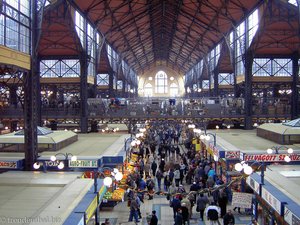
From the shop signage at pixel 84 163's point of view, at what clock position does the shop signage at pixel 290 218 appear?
the shop signage at pixel 290 218 is roughly at 11 o'clock from the shop signage at pixel 84 163.

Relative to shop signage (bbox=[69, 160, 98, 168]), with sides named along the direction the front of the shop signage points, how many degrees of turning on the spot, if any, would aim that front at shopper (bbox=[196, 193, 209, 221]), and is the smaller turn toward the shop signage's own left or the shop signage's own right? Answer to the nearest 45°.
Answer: approximately 45° to the shop signage's own left

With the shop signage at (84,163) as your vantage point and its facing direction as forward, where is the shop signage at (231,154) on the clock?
the shop signage at (231,154) is roughly at 9 o'clock from the shop signage at (84,163).

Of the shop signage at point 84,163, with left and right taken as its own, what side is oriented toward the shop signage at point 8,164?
right

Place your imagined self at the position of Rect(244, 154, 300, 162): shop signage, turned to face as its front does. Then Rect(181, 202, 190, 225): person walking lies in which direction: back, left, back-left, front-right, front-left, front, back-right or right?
front-right
